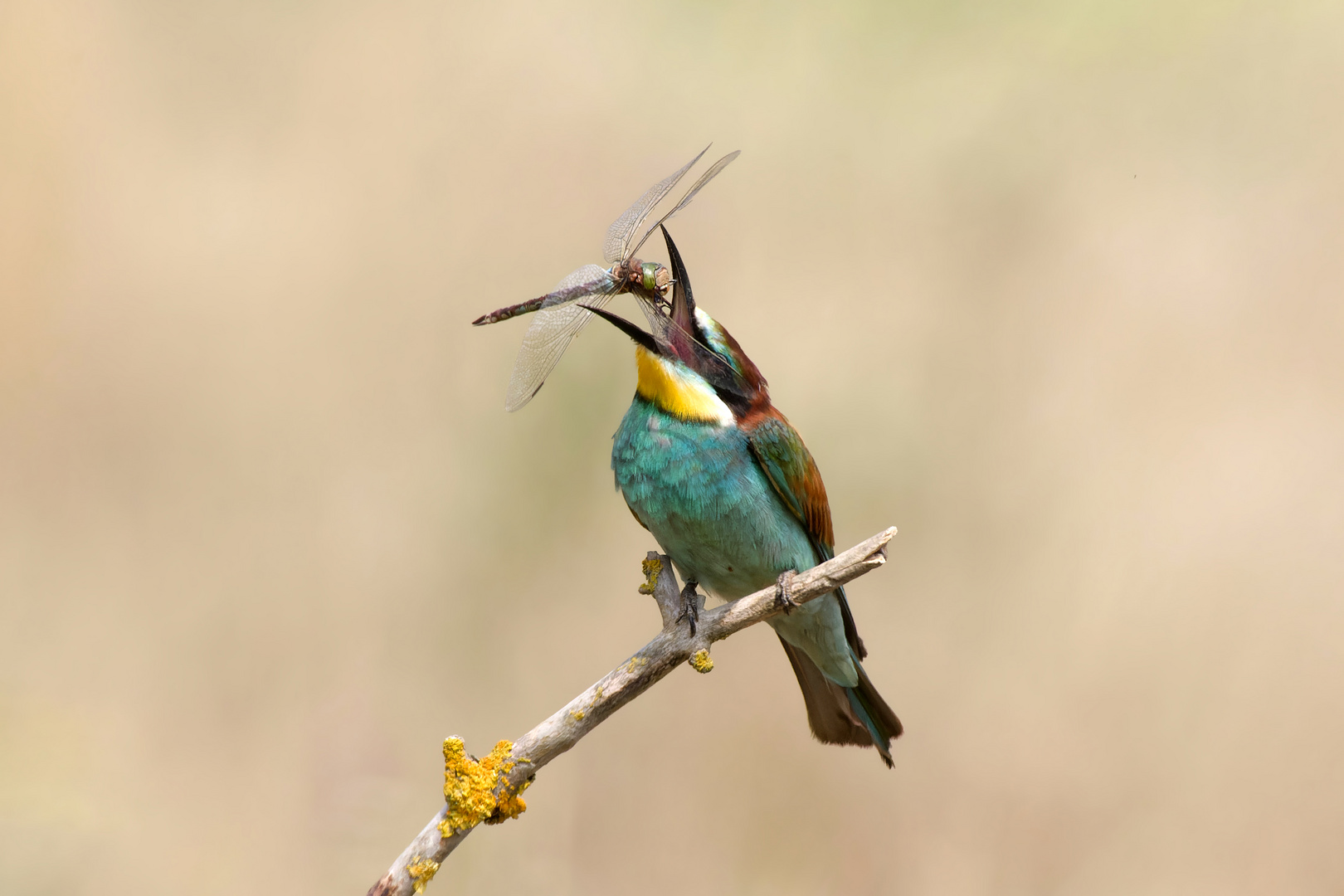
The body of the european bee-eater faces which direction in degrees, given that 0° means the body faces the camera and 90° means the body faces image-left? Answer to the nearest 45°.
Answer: approximately 45°
